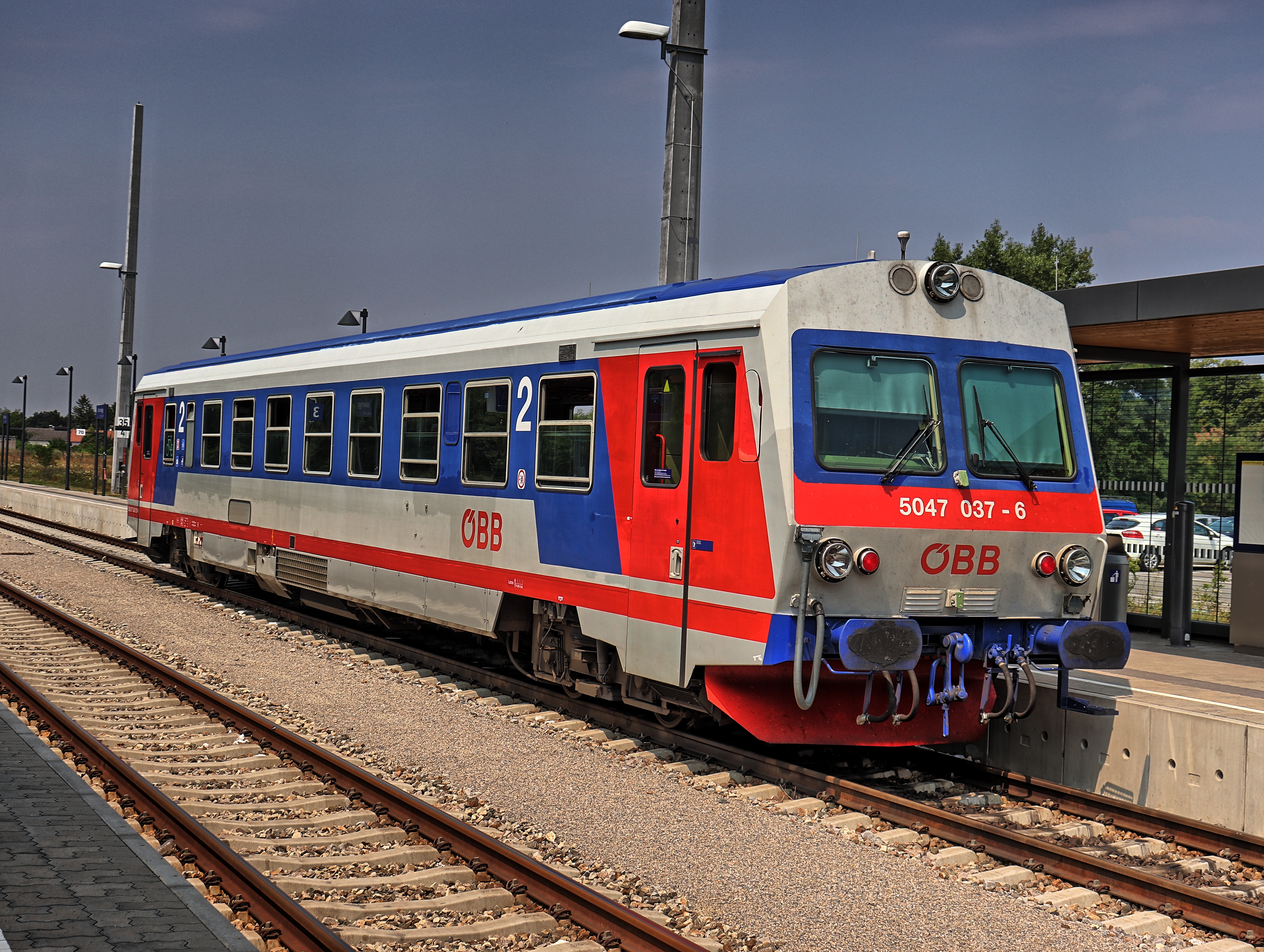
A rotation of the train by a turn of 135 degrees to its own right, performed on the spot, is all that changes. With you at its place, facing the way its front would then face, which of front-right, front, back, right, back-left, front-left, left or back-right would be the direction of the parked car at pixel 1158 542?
back-right

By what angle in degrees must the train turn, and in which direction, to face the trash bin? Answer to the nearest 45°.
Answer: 0° — it already faces it

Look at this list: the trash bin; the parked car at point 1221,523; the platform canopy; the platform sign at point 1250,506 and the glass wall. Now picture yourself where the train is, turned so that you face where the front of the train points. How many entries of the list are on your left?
5

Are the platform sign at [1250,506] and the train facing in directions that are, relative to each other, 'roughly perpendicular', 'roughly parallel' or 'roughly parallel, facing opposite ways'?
roughly perpendicular

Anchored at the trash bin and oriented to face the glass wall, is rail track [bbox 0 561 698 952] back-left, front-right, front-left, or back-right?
back-left

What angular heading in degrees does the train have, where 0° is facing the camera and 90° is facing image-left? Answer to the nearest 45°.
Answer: approximately 315°

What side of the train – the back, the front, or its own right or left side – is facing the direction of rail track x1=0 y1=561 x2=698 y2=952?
right

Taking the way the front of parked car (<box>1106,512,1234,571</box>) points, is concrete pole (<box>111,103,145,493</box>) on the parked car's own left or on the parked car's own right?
on the parked car's own left

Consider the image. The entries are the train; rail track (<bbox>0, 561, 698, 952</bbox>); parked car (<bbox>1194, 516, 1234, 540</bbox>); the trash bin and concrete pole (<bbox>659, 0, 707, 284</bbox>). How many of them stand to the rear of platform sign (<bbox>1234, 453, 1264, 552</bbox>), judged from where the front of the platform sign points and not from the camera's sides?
1

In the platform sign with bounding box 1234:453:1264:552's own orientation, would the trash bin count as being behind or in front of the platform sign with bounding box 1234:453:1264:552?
in front

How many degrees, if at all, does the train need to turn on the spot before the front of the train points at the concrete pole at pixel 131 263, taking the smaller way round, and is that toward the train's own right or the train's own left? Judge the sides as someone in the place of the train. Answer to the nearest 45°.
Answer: approximately 180°

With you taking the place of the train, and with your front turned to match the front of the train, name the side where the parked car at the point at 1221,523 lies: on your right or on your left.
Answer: on your left

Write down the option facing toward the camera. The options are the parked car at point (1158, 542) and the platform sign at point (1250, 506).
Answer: the platform sign

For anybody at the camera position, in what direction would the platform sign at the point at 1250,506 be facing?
facing the viewer

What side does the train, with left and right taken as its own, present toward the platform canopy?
left
